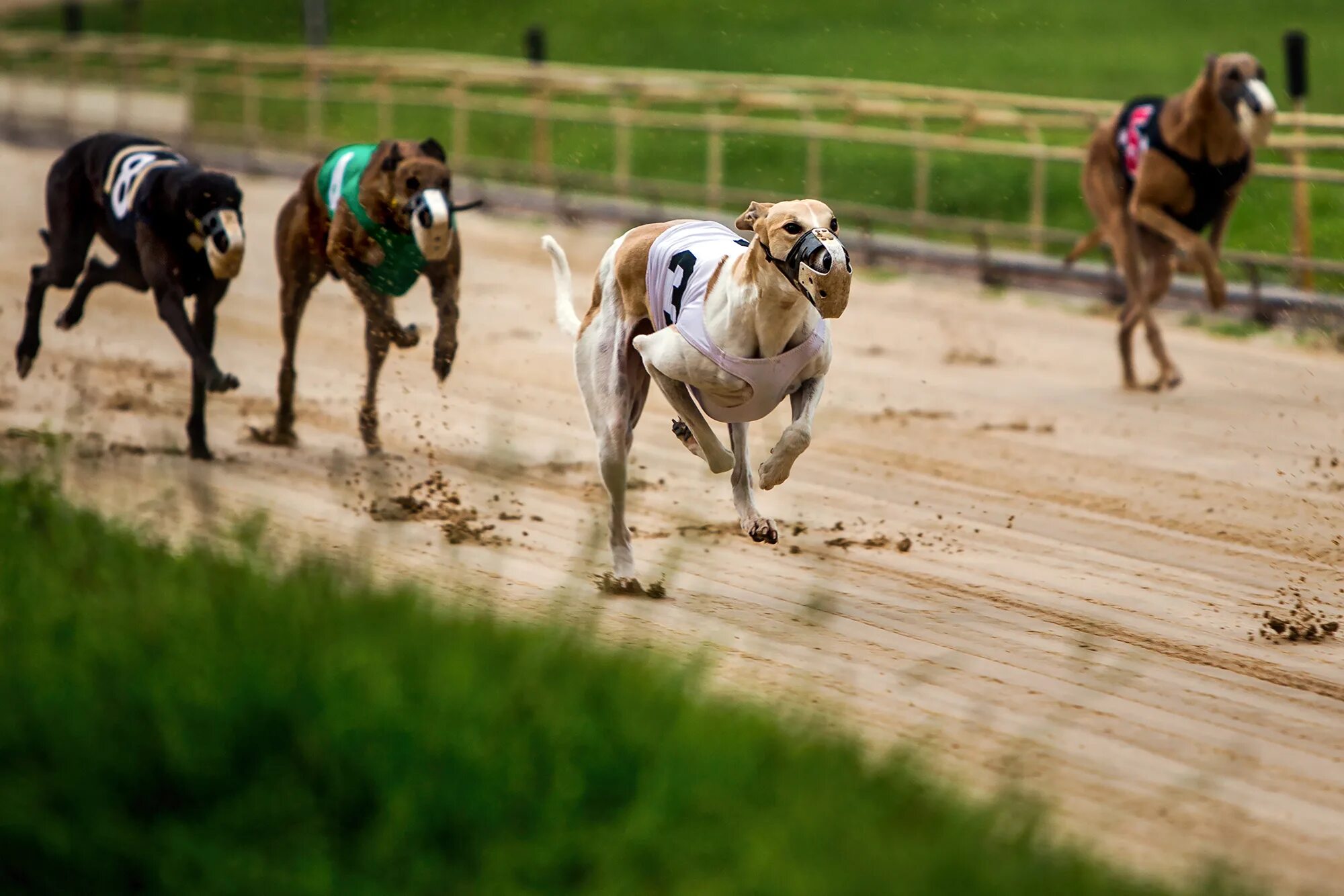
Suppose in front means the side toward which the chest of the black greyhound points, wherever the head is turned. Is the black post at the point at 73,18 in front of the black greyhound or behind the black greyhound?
behind

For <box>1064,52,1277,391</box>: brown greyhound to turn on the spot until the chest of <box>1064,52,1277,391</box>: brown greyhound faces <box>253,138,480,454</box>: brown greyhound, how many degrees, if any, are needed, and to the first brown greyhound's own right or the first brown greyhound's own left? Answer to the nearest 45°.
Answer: approximately 90° to the first brown greyhound's own right

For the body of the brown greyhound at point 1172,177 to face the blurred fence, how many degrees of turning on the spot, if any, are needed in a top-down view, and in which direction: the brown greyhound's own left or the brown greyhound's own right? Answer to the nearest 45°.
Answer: approximately 180°

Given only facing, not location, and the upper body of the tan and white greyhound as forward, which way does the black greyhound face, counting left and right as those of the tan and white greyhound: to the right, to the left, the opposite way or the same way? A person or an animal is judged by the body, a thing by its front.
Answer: the same way

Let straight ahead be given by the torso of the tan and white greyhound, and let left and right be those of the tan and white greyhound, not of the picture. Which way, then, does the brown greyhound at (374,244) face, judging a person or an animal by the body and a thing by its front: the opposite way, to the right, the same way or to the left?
the same way

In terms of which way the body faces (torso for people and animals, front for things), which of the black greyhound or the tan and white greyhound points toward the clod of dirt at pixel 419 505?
the black greyhound

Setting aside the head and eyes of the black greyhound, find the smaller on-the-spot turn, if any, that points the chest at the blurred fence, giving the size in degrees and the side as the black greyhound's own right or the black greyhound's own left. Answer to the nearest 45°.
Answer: approximately 90° to the black greyhound's own left

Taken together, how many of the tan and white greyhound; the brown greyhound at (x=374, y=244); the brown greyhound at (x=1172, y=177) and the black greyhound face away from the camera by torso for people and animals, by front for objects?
0

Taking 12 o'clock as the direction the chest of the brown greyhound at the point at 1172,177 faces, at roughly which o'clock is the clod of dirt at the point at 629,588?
The clod of dirt is roughly at 2 o'clock from the brown greyhound.

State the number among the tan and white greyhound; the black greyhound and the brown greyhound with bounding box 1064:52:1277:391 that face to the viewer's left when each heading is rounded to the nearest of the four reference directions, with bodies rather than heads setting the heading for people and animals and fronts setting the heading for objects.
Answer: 0

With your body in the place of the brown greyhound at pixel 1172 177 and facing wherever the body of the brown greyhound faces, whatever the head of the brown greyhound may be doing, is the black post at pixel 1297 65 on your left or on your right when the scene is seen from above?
on your left

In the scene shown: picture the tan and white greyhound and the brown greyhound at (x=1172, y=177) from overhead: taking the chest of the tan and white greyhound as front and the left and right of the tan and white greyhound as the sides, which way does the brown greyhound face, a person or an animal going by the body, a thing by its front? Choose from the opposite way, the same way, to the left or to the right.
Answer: the same way

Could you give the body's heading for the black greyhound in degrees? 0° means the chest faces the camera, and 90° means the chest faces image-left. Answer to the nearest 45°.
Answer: approximately 315°

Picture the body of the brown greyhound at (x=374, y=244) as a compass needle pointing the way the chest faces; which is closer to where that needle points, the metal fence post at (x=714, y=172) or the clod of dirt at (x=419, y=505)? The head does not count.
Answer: the clod of dirt

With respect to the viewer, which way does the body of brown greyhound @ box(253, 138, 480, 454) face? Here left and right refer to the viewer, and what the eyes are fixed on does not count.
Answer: facing the viewer and to the right of the viewer

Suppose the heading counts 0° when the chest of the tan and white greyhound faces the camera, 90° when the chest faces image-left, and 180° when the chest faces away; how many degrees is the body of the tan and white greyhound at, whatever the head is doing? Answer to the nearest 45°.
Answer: approximately 315°

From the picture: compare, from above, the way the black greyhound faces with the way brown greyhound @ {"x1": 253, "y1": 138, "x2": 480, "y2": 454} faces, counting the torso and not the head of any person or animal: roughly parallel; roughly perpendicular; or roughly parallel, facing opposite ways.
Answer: roughly parallel
